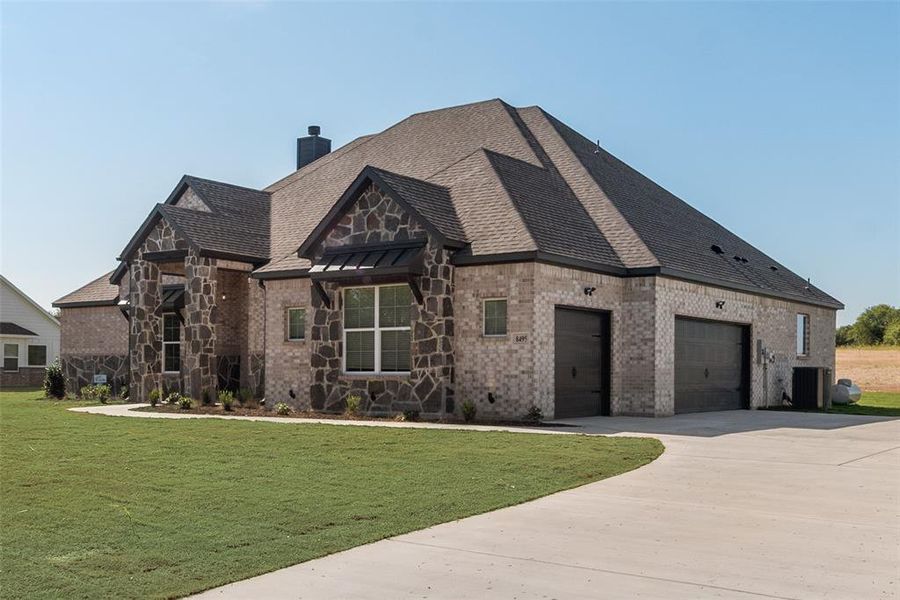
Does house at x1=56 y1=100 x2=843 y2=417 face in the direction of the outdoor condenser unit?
no

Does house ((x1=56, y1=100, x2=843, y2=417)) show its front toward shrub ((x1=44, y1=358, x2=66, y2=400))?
no

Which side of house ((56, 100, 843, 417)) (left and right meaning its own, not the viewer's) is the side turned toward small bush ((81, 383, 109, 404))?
right

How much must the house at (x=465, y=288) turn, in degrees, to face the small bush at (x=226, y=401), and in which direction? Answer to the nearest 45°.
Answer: approximately 45° to its right

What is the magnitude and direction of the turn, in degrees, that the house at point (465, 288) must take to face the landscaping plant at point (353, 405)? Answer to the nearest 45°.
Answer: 0° — it already faces it

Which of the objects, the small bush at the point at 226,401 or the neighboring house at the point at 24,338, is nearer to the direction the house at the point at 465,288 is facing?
the small bush

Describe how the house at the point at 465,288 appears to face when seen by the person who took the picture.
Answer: facing the viewer and to the left of the viewer
